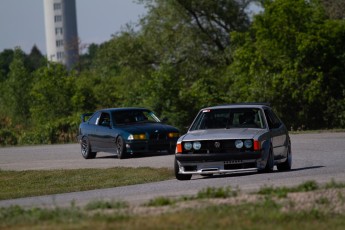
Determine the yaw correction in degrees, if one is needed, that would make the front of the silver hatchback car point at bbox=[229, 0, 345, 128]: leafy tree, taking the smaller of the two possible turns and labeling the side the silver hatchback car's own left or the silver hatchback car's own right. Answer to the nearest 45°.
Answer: approximately 180°

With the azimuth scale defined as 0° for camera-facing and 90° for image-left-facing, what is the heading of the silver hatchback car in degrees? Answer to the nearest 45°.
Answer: approximately 0°

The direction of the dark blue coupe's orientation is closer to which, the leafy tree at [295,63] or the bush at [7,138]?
the leafy tree

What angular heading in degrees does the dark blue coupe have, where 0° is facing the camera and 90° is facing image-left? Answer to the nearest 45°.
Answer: approximately 315°

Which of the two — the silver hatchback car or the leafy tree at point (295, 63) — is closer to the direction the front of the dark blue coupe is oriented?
the silver hatchback car

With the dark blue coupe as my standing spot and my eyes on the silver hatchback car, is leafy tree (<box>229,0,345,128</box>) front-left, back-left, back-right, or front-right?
back-left

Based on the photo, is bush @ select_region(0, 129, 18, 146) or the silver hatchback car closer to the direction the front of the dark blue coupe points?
the silver hatchback car

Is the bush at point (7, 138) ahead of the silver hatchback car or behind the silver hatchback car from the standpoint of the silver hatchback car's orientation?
behind

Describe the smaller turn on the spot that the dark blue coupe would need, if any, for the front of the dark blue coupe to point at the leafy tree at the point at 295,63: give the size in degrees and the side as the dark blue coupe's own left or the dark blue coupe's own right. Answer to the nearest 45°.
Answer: approximately 90° to the dark blue coupe's own left
